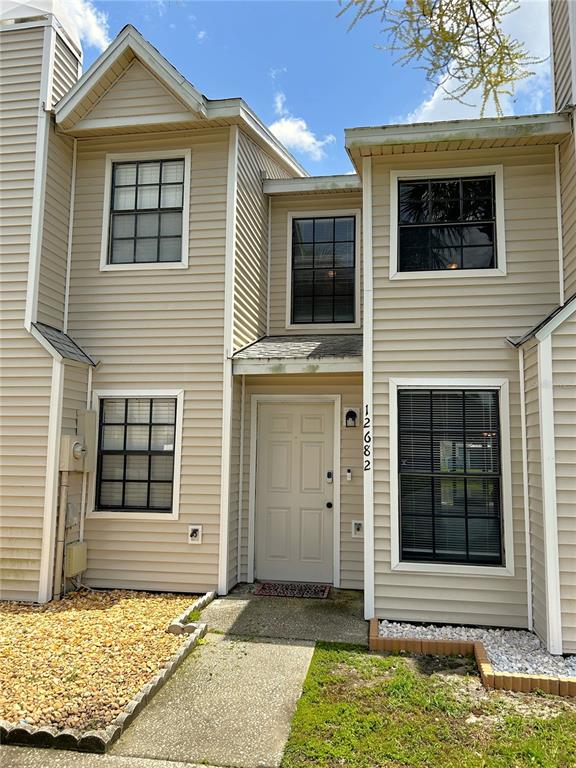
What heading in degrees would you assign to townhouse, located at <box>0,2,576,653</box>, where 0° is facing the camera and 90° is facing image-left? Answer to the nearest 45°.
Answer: approximately 0°
